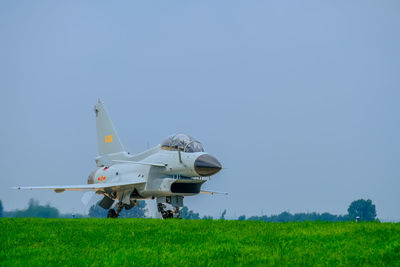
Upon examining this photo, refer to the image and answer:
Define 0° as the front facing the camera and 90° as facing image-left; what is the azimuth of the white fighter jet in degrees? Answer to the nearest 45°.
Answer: approximately 315°
